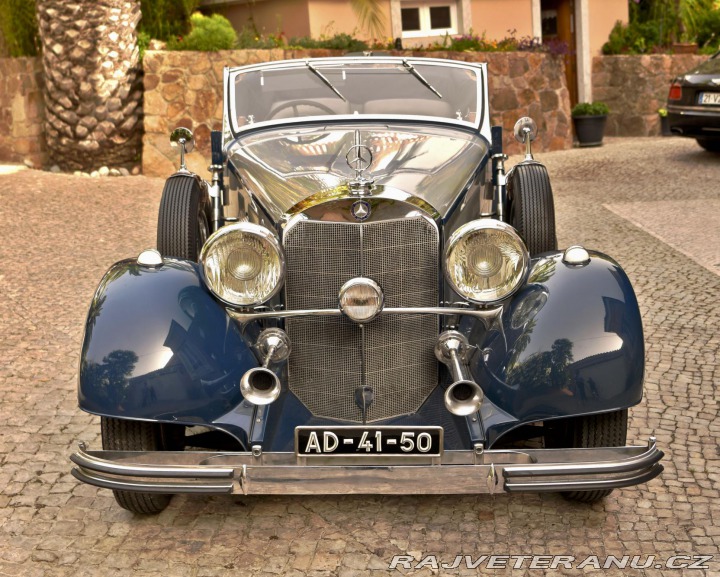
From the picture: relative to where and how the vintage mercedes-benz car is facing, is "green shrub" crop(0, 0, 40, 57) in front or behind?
behind

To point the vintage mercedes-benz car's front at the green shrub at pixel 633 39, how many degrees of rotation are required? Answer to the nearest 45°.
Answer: approximately 180°

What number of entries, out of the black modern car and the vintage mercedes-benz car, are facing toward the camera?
1

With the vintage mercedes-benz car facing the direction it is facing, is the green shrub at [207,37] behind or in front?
behind

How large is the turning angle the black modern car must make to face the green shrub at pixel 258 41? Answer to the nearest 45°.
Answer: approximately 135° to its left

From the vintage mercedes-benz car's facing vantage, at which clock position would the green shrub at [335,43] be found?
The green shrub is roughly at 6 o'clock from the vintage mercedes-benz car.

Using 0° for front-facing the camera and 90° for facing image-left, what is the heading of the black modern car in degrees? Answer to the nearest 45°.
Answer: approximately 225°

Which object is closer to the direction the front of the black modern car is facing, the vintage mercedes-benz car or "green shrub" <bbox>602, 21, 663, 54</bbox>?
the green shrub

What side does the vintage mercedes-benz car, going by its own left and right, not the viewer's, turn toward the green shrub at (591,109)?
back
